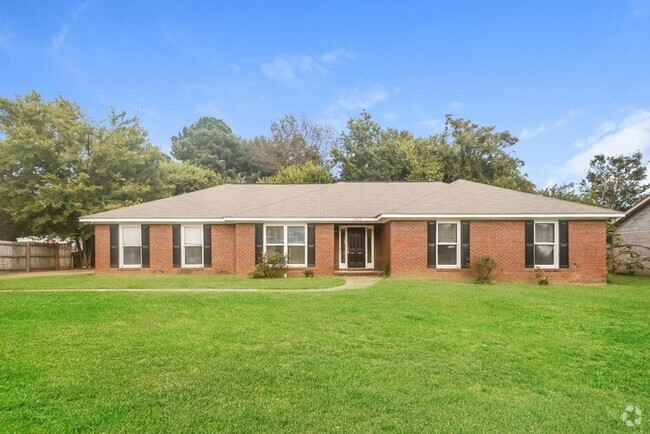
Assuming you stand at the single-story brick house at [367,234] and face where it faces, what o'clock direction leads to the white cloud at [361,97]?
The white cloud is roughly at 6 o'clock from the single-story brick house.

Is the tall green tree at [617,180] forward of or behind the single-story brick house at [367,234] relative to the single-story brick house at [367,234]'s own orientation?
behind

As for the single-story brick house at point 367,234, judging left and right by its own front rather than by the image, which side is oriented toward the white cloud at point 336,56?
back

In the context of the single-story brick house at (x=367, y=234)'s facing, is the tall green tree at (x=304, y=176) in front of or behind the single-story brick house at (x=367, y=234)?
behind

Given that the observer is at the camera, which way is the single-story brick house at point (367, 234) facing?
facing the viewer

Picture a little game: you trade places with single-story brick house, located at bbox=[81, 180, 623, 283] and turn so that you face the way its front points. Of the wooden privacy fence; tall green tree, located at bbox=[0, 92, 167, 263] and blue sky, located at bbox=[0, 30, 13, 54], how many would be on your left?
0

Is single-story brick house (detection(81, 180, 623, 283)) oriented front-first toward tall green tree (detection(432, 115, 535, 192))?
no

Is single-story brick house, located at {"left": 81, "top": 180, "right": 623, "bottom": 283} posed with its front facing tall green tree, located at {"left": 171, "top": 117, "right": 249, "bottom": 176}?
no
